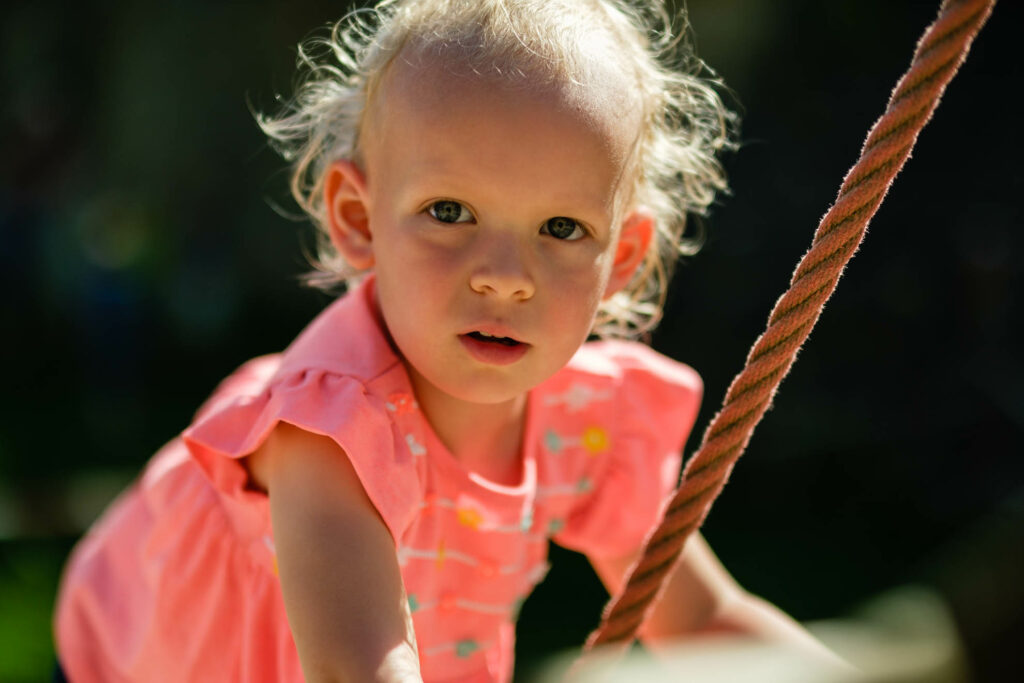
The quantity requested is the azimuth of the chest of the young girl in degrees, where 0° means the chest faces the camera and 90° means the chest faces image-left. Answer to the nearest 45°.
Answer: approximately 315°
